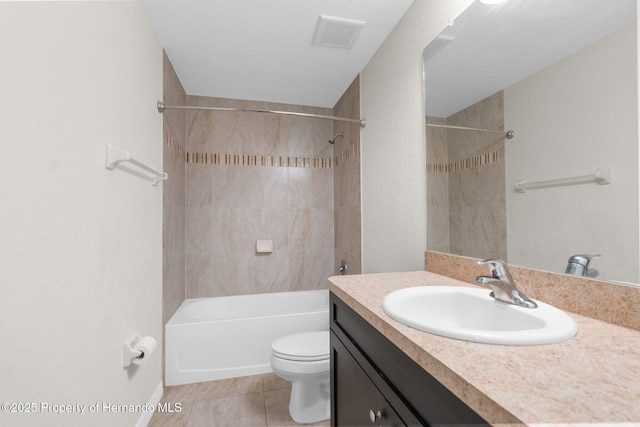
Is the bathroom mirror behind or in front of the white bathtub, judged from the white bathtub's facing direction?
in front

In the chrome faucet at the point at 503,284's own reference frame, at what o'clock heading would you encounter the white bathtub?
The white bathtub is roughly at 2 o'clock from the chrome faucet.

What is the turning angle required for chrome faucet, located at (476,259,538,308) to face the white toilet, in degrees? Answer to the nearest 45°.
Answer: approximately 45° to its right

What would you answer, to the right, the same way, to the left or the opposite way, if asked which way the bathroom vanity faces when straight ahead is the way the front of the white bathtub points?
to the right

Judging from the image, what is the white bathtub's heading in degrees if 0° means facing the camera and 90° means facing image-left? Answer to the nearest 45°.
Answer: approximately 0°

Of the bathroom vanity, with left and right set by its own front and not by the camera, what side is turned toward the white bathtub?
right

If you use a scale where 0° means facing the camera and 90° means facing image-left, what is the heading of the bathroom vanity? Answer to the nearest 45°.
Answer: approximately 45°

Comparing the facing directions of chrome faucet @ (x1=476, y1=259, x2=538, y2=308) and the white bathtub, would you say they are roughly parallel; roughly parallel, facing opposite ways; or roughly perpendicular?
roughly perpendicular

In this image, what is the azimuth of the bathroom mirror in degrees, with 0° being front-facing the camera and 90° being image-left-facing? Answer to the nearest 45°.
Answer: approximately 45°

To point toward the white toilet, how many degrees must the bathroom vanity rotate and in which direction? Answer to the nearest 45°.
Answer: approximately 90° to its right

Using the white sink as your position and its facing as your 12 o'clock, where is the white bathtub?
The white bathtub is roughly at 2 o'clock from the white sink.

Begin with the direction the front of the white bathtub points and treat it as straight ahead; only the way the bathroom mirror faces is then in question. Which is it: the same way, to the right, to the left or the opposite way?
to the right
